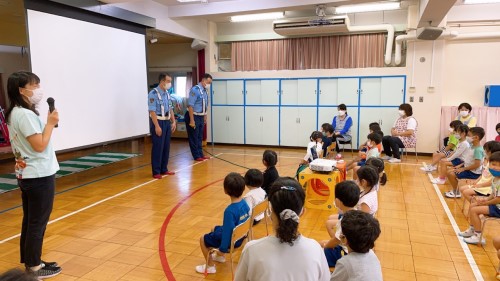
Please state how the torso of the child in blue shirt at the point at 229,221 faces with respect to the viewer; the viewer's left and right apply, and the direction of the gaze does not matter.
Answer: facing away from the viewer and to the left of the viewer

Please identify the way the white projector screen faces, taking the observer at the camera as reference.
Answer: facing the viewer and to the right of the viewer

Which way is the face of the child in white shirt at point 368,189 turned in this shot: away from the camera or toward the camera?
away from the camera

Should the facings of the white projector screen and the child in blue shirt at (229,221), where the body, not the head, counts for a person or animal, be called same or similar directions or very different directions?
very different directions

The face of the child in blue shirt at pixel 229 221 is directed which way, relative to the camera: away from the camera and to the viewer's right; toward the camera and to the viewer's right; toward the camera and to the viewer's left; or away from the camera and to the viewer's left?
away from the camera and to the viewer's left

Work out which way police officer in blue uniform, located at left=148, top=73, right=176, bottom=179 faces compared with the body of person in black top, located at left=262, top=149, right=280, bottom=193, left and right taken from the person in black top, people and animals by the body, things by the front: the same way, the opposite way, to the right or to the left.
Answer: the opposite way

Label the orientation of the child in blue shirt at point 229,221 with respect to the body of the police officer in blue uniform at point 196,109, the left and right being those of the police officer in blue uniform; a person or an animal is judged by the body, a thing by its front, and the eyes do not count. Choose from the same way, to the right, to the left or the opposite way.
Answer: the opposite way
